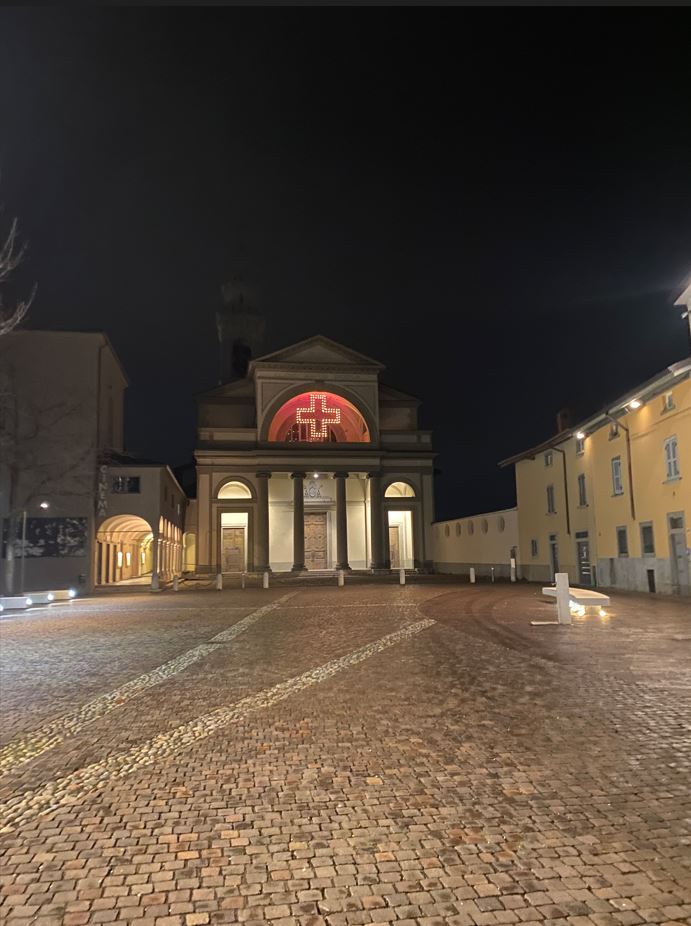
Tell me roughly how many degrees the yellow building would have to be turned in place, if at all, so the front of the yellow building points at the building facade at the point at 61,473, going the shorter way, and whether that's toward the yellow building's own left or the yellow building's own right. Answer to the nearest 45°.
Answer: approximately 45° to the yellow building's own right

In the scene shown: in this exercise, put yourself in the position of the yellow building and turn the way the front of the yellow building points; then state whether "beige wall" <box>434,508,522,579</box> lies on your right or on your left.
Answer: on your right

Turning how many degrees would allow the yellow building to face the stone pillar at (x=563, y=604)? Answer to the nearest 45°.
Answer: approximately 45° to its left

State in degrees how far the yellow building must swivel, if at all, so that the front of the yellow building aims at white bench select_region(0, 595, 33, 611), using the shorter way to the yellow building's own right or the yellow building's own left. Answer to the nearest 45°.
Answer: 0° — it already faces it

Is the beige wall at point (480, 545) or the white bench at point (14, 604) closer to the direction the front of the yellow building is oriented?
the white bench

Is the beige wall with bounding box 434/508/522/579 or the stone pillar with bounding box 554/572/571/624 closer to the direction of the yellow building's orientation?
the stone pillar

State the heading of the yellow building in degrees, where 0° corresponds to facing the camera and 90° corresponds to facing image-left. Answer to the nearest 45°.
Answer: approximately 45°
